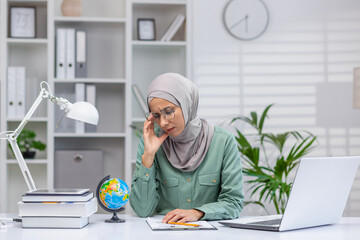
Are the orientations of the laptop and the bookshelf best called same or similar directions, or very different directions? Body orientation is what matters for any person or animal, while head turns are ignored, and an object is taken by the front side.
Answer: very different directions

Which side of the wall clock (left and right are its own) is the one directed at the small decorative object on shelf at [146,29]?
right

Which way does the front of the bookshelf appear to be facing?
toward the camera

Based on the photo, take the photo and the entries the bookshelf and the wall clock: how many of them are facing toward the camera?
2

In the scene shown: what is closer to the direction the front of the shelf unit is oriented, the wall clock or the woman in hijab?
the woman in hijab

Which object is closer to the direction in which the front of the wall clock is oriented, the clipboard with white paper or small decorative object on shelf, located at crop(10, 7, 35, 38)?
the clipboard with white paper

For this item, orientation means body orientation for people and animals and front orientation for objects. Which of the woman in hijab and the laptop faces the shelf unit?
the laptop

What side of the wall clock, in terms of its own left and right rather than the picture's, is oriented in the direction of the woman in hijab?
front

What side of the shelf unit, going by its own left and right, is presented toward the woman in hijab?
front

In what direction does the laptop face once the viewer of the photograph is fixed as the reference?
facing away from the viewer and to the left of the viewer

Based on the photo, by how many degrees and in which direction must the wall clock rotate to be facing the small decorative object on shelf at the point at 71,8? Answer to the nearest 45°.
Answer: approximately 90° to its right

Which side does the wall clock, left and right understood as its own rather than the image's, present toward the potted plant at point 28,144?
right

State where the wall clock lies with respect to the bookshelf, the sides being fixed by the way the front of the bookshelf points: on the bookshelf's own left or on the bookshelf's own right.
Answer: on the bookshelf's own left

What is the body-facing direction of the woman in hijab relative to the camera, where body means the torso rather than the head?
toward the camera
